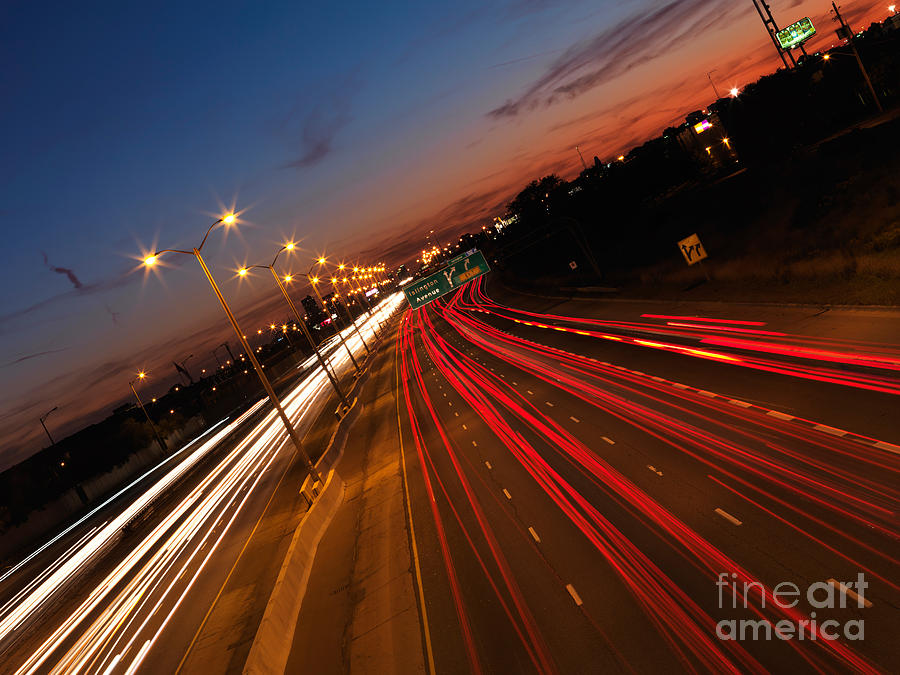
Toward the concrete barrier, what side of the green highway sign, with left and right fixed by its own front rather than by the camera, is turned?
front

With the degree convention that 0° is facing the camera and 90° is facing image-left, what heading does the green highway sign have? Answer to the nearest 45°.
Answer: approximately 0°

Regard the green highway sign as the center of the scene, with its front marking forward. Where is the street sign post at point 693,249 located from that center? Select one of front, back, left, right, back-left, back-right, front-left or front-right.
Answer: front-left
